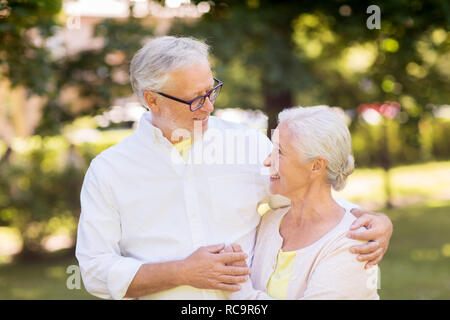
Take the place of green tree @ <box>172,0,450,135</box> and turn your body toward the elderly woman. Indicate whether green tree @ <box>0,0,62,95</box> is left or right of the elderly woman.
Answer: right

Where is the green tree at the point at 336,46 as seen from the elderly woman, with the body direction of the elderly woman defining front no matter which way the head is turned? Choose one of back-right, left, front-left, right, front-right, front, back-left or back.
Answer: back-right

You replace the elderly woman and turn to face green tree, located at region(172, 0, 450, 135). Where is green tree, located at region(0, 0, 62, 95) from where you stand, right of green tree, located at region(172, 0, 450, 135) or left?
left

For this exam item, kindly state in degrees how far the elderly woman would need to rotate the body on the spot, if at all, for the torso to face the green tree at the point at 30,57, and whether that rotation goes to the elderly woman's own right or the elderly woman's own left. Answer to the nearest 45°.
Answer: approximately 90° to the elderly woman's own right

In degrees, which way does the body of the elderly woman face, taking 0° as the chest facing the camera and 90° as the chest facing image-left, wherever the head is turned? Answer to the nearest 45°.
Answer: approximately 45°

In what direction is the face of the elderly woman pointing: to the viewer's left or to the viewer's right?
to the viewer's left
